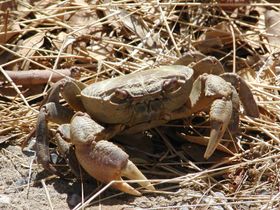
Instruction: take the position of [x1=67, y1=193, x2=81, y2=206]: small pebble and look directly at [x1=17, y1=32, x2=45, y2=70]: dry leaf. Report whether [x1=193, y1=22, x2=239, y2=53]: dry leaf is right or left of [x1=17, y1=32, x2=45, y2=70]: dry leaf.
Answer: right

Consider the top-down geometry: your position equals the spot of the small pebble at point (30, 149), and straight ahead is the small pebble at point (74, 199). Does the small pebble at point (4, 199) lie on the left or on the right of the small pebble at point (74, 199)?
right

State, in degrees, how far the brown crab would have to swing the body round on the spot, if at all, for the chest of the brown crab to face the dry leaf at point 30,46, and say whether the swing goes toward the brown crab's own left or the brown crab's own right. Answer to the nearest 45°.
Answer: approximately 180°

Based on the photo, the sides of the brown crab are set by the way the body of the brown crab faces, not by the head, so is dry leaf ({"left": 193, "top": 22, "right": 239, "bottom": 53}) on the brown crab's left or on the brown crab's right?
on the brown crab's left

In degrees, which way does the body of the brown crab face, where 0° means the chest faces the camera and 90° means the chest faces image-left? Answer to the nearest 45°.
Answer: approximately 315°

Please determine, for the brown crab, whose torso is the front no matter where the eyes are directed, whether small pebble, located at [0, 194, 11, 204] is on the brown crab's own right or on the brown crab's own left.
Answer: on the brown crab's own right

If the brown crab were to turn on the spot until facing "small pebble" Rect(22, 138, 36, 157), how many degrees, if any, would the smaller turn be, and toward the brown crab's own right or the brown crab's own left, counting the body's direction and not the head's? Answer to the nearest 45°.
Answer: approximately 135° to the brown crab's own right

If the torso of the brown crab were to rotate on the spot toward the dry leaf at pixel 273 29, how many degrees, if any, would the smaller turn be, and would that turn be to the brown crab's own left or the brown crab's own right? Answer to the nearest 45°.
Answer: approximately 90° to the brown crab's own left
